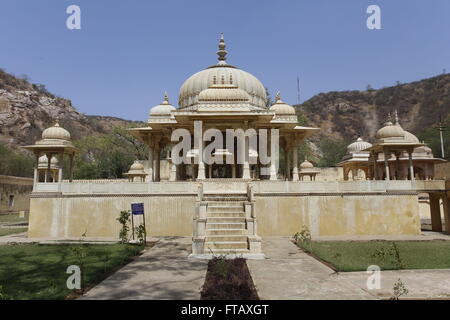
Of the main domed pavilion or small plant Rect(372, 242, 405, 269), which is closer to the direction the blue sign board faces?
the small plant

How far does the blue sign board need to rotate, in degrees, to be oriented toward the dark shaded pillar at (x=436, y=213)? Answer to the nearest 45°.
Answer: approximately 90° to its left

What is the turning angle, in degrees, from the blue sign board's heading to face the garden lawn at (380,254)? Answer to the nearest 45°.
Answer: approximately 45° to its left

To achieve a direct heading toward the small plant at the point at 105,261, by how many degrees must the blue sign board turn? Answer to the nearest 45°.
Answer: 0° — it already faces it

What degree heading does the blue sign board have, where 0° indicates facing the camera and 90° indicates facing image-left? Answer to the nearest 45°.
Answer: approximately 0°

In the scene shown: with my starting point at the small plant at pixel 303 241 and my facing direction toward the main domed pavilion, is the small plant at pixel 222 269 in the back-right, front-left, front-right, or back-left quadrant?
back-left

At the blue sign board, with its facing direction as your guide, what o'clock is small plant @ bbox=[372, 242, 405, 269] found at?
The small plant is roughly at 10 o'clock from the blue sign board.

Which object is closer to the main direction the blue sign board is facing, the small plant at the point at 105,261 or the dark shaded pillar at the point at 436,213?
the small plant
